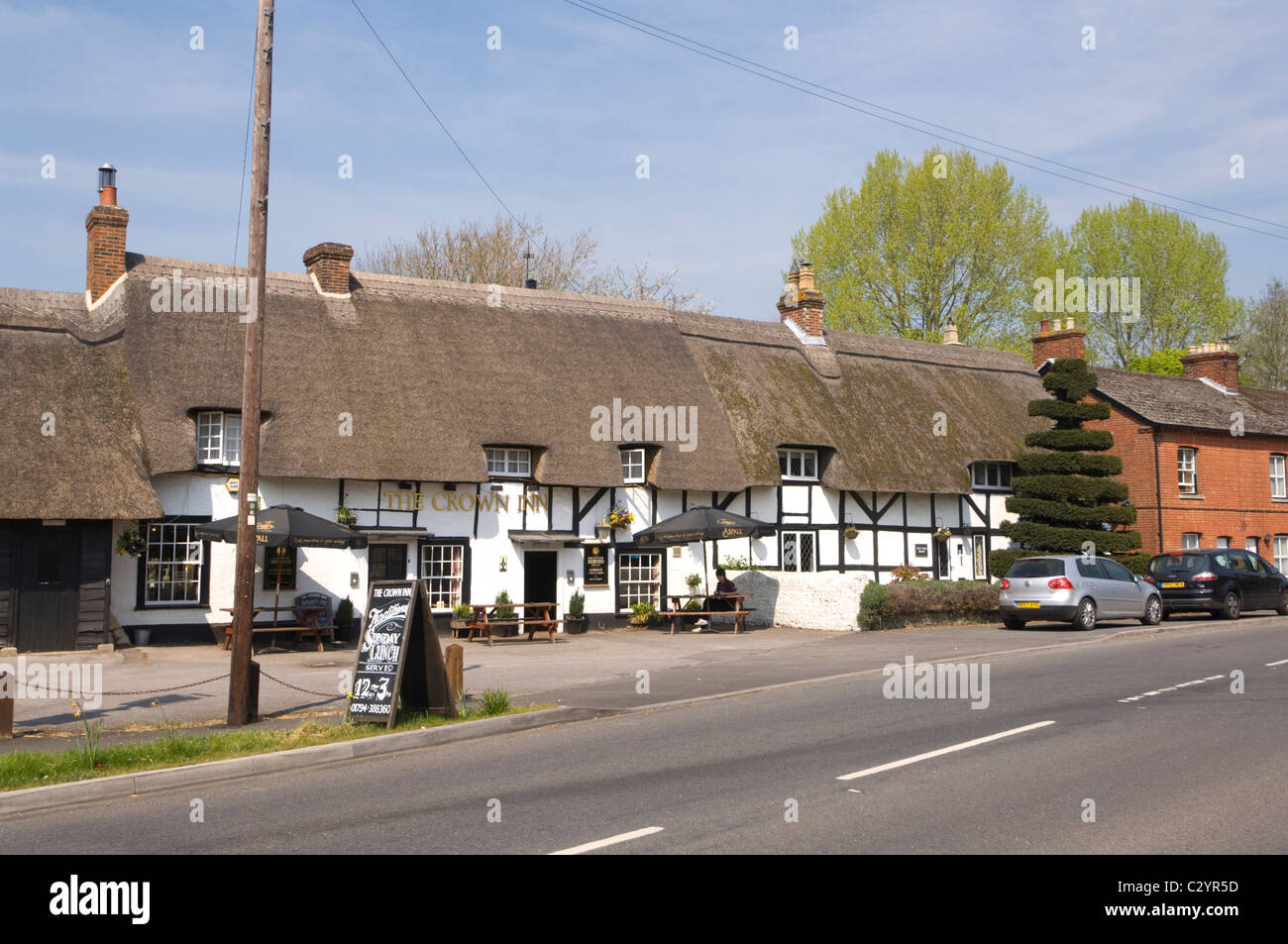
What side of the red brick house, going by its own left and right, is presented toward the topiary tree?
right

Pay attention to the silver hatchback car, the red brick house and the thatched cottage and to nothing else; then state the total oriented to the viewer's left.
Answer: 0

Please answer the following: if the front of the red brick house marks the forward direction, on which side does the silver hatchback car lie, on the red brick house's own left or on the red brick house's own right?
on the red brick house's own right

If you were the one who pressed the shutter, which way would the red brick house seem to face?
facing the viewer and to the right of the viewer

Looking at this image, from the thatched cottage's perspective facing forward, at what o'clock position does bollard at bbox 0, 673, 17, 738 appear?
The bollard is roughly at 2 o'clock from the thatched cottage.

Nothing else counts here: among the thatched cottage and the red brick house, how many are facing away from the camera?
0

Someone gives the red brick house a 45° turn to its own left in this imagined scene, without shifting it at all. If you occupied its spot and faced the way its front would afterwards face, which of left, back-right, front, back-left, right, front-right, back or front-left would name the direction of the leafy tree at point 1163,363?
left

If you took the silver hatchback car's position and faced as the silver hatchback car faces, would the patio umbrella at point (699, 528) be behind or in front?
behind

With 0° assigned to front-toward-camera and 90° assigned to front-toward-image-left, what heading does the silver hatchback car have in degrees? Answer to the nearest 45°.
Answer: approximately 225°

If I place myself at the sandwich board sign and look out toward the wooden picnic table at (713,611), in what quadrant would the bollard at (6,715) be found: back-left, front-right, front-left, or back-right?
back-left

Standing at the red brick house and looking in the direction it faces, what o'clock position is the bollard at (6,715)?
The bollard is roughly at 2 o'clock from the red brick house.

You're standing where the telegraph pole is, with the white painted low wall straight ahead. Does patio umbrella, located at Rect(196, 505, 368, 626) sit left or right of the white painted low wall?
left

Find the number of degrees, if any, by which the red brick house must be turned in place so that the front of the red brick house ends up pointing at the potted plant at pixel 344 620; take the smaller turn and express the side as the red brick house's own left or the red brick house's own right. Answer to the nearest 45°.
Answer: approximately 90° to the red brick house's own right

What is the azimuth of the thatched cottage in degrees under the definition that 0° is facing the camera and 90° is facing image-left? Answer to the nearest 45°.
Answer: approximately 315°

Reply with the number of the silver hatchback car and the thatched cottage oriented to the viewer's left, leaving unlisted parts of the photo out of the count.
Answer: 0

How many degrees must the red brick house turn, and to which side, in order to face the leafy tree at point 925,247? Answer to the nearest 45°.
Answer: approximately 180°
